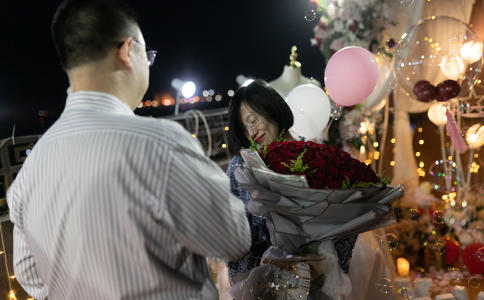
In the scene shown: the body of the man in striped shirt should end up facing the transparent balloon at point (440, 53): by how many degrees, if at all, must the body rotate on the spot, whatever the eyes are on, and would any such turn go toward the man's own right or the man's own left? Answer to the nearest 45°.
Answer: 0° — they already face it

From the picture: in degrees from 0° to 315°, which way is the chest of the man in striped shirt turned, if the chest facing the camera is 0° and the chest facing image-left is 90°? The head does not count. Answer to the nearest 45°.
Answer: approximately 225°

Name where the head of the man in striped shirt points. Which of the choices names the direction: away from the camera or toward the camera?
away from the camera

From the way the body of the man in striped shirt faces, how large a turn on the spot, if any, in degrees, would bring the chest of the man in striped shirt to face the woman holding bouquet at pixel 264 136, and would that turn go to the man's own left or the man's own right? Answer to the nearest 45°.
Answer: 0° — they already face them

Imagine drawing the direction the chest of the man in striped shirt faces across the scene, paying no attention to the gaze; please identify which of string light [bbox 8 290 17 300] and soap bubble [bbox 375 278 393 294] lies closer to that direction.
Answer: the soap bubble
